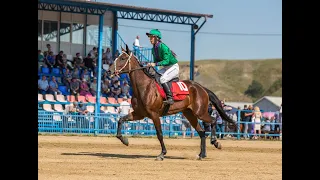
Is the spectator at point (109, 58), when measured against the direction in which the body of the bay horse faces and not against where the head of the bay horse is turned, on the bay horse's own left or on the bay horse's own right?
on the bay horse's own right

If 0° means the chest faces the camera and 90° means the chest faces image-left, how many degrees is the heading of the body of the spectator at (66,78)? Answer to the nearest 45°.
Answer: approximately 315°

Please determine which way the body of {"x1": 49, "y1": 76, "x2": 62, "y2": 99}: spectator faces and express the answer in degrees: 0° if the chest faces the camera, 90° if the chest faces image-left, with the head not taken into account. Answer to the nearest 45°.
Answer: approximately 315°

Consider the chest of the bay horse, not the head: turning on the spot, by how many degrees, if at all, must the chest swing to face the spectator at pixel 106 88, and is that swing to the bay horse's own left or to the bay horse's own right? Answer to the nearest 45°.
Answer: approximately 90° to the bay horse's own right

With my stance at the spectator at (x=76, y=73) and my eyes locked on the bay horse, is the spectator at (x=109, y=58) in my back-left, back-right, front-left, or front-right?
back-left

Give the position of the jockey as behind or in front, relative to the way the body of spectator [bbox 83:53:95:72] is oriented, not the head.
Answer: in front

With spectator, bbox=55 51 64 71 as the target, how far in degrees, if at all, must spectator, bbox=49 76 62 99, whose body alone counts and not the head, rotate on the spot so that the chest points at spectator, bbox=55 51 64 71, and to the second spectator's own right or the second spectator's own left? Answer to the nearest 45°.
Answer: approximately 135° to the second spectator's own left

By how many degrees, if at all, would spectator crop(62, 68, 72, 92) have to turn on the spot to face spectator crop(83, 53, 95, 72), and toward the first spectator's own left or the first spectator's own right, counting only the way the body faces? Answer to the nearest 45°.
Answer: approximately 90° to the first spectator's own left

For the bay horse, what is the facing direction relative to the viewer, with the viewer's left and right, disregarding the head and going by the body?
facing to the left of the viewer

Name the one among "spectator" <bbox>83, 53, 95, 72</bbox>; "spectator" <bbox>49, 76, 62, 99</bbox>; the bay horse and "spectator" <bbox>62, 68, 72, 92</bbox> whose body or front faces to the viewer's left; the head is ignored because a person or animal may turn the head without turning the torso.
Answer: the bay horse
